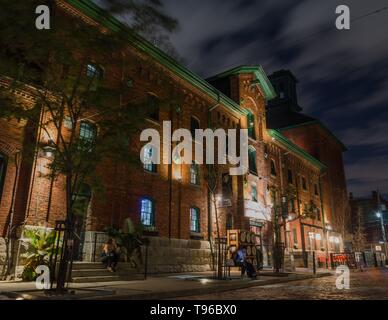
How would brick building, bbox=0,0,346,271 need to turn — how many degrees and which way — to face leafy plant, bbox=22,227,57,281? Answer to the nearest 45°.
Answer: approximately 90° to its right

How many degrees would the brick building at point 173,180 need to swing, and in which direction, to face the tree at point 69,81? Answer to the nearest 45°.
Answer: approximately 45° to its right
